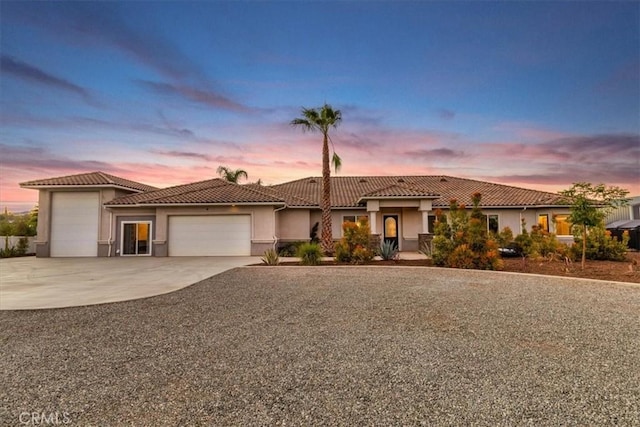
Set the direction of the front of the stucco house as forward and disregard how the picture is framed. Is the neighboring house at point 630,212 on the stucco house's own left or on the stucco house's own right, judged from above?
on the stucco house's own left

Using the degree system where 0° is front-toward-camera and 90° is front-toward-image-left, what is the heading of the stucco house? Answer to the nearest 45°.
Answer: approximately 0°

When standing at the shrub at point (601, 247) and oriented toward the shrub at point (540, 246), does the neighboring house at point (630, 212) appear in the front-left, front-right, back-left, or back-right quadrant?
back-right

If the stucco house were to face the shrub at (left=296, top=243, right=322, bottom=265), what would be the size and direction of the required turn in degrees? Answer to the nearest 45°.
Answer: approximately 45° to its left

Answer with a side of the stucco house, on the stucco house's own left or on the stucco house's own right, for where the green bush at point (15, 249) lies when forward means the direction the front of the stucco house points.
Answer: on the stucco house's own right

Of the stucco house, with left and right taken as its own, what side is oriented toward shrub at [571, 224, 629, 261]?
left

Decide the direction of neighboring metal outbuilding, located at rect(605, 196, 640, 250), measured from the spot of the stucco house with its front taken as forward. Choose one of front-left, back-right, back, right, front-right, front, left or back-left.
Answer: left

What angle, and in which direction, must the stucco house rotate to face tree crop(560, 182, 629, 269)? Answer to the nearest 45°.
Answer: approximately 45° to its left

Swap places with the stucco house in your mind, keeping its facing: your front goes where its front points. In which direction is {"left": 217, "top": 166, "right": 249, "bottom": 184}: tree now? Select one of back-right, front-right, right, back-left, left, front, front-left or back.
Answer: back
